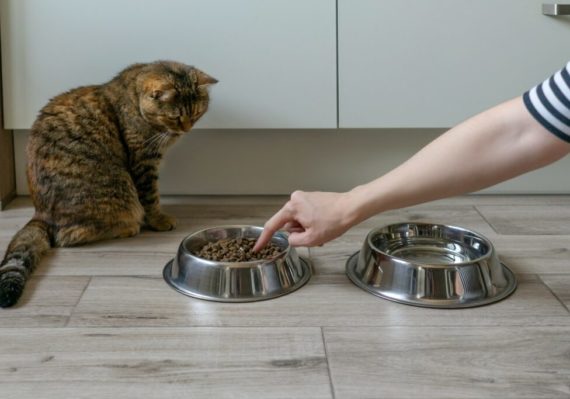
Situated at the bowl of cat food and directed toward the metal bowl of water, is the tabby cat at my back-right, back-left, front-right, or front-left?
back-left

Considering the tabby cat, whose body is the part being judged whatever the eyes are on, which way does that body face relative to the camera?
to the viewer's right

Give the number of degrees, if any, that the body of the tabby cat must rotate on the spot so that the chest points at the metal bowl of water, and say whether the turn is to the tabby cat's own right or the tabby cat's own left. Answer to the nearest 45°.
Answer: approximately 45° to the tabby cat's own right
